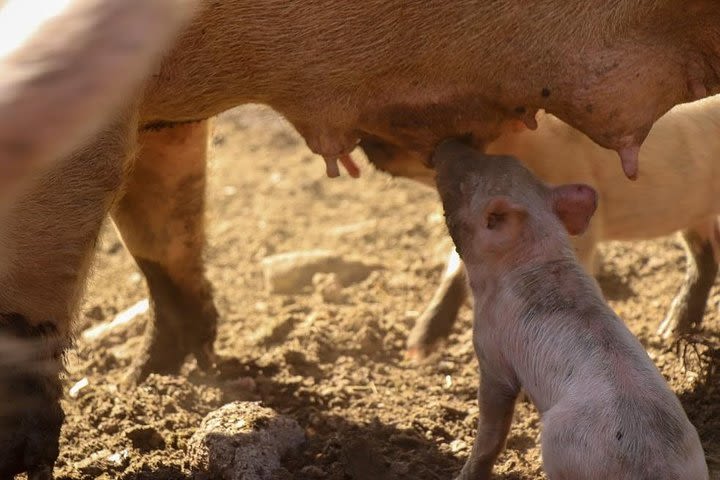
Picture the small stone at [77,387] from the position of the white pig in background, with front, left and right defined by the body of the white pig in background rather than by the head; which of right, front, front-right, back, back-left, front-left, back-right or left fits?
front

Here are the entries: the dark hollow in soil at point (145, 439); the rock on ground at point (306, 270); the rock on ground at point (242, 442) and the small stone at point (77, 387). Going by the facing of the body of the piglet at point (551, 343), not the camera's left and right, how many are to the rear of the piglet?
0

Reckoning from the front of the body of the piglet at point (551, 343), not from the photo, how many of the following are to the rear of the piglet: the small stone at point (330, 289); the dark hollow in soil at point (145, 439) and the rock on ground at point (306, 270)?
0

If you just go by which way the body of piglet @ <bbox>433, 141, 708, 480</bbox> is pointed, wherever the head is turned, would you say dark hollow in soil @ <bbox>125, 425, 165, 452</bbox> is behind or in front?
in front

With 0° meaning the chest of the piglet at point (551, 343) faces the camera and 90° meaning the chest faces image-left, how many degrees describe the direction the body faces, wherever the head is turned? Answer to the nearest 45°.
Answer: approximately 135°

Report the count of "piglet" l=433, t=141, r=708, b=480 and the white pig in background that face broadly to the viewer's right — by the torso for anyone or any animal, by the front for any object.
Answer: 0

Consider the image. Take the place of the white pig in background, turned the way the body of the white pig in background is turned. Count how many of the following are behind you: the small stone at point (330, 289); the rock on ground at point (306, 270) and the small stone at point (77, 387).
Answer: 0

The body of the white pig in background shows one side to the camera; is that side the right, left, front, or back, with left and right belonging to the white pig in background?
left
